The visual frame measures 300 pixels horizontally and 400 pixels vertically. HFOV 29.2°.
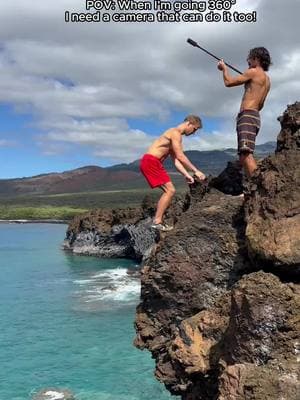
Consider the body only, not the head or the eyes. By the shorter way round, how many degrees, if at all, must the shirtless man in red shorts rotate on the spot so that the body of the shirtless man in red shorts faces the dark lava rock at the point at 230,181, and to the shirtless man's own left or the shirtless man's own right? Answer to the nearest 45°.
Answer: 0° — they already face it

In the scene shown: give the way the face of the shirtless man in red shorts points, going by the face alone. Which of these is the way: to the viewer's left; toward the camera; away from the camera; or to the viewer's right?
to the viewer's right

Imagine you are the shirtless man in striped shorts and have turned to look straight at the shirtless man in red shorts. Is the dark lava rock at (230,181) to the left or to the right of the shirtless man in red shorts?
right

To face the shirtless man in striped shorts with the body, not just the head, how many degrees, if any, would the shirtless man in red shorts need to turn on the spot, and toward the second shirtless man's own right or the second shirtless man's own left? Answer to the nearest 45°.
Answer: approximately 45° to the second shirtless man's own right

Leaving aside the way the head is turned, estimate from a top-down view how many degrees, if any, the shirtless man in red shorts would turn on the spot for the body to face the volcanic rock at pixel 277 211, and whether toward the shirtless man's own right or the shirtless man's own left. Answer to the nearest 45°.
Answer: approximately 45° to the shirtless man's own right

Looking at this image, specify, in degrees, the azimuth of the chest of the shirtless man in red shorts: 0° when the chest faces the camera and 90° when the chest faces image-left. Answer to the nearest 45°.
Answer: approximately 270°
